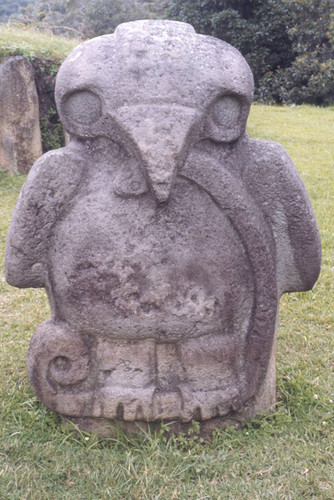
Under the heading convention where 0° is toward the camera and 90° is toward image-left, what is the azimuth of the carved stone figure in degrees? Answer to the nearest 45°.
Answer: approximately 0°

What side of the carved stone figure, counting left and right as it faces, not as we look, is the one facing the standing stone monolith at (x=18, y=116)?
back
